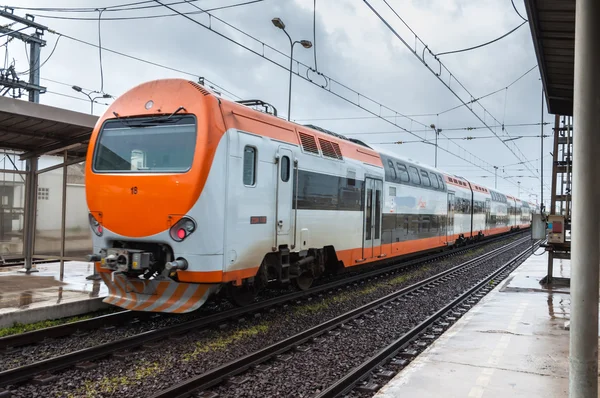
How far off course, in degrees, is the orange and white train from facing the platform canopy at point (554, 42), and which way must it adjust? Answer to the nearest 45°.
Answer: approximately 45° to its left

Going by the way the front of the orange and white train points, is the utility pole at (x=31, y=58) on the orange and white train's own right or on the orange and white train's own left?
on the orange and white train's own right

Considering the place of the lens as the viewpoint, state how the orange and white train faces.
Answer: facing the viewer and to the left of the viewer
